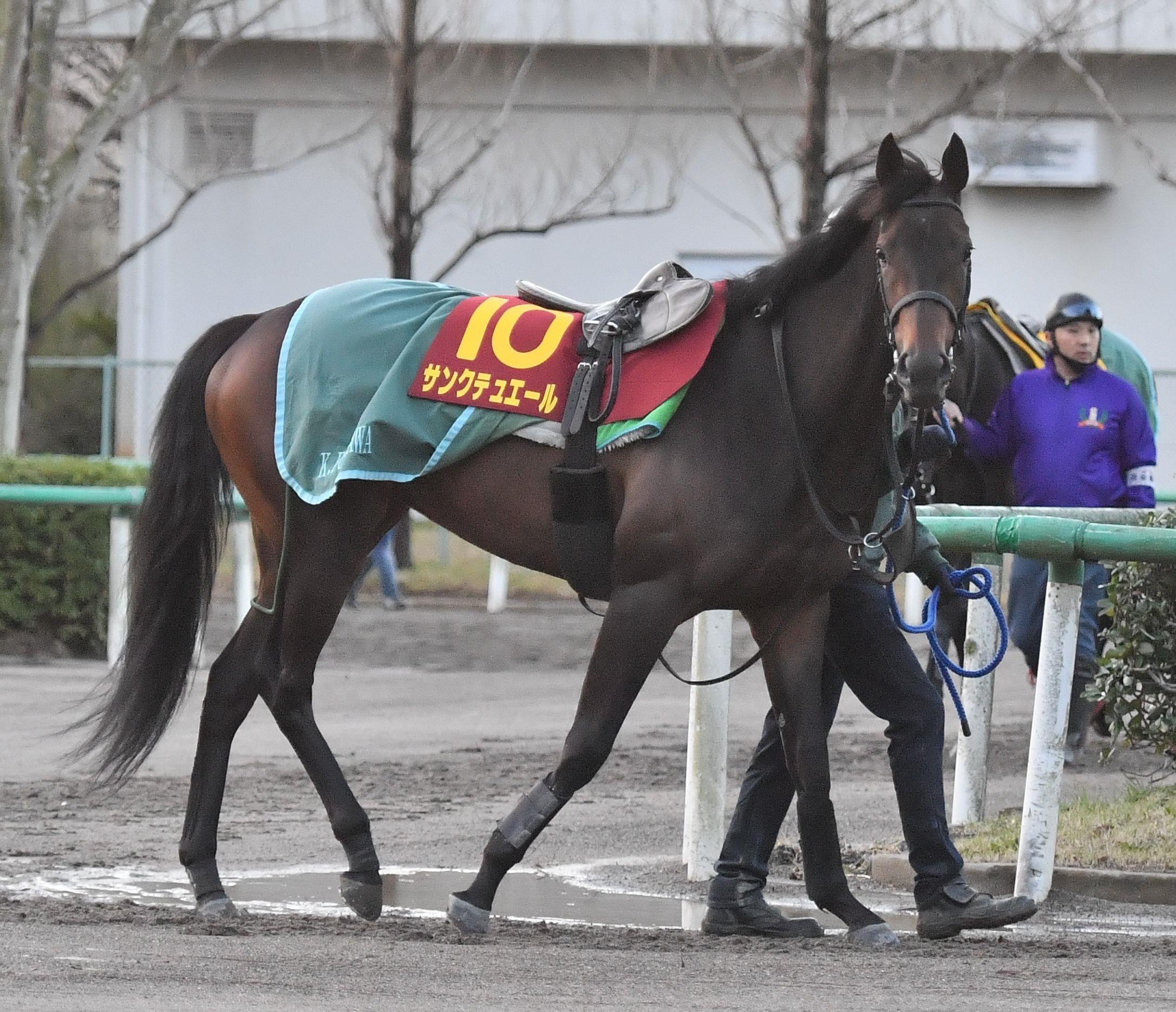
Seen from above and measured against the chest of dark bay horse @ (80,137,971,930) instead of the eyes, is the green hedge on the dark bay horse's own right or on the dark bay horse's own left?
on the dark bay horse's own left

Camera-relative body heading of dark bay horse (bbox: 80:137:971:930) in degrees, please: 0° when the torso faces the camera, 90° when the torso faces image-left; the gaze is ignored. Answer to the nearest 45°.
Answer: approximately 270°

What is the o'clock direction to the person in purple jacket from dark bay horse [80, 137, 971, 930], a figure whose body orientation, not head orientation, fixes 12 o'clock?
The person in purple jacket is roughly at 10 o'clock from the dark bay horse.

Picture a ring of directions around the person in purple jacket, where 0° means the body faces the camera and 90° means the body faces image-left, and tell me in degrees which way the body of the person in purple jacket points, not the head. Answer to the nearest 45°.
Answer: approximately 0°

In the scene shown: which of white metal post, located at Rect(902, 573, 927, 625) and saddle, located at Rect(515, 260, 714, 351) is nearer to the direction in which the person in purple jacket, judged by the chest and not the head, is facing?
the saddle

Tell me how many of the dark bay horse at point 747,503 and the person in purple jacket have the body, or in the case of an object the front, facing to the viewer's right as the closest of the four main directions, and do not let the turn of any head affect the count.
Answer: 1

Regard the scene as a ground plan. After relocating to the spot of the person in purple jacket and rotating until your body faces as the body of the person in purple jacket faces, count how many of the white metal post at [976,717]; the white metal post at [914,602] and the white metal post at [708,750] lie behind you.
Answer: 1

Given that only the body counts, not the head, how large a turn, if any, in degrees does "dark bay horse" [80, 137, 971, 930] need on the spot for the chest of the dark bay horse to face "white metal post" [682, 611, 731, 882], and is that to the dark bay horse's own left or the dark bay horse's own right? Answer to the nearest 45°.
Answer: approximately 90° to the dark bay horse's own left

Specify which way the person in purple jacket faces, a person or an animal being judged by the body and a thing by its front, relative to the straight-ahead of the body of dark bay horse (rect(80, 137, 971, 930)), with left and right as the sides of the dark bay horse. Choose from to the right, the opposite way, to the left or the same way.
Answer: to the right

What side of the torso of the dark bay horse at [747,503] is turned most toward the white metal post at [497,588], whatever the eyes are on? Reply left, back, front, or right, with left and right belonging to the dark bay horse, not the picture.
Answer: left

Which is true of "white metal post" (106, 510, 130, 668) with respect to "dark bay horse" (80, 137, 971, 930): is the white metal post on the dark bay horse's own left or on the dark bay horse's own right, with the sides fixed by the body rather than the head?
on the dark bay horse's own left

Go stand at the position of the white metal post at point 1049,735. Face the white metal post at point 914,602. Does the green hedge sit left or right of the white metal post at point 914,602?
left
